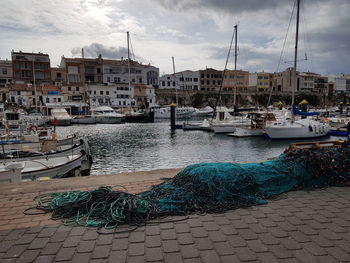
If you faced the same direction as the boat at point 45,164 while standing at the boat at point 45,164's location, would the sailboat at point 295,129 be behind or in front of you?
in front

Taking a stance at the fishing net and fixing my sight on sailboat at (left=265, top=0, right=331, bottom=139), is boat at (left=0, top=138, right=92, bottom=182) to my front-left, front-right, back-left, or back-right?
front-left

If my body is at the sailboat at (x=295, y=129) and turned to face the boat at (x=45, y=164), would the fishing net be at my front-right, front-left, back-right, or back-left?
front-left

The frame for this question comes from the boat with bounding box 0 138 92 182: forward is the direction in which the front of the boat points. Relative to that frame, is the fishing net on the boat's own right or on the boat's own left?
on the boat's own right

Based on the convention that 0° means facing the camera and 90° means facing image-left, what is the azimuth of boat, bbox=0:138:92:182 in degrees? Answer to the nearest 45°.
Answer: approximately 270°
